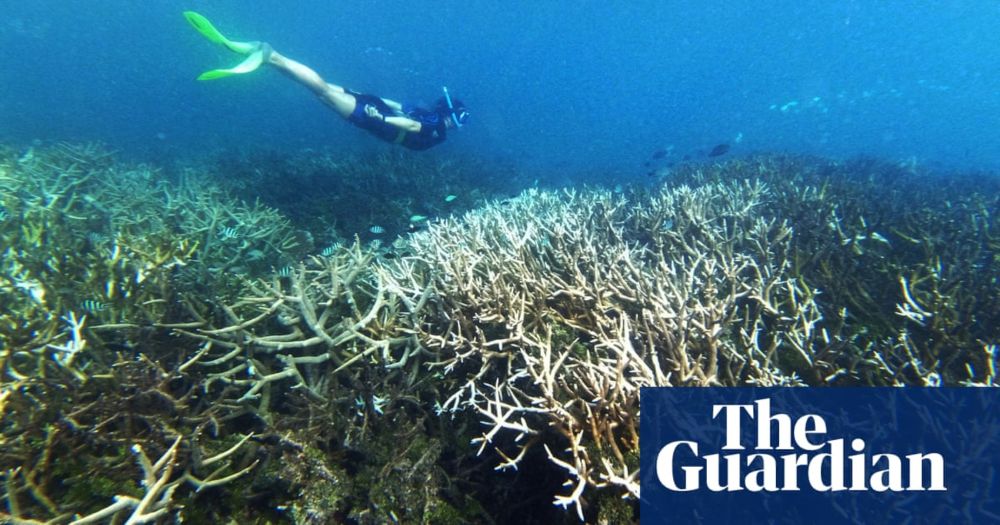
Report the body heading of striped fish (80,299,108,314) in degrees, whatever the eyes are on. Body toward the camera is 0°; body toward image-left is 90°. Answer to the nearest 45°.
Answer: approximately 90°

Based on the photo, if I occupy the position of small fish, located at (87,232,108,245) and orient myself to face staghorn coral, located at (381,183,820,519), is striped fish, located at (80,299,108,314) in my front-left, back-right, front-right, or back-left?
front-right
